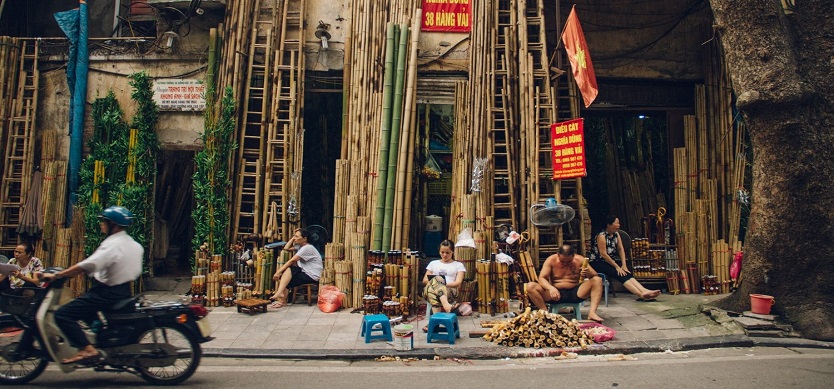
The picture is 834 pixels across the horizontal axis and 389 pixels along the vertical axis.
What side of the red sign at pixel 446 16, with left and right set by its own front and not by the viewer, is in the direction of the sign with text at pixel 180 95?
right

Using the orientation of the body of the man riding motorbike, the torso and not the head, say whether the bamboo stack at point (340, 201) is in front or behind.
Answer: behind

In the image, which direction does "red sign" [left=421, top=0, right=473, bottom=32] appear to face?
toward the camera

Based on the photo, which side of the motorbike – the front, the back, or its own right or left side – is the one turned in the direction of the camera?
left

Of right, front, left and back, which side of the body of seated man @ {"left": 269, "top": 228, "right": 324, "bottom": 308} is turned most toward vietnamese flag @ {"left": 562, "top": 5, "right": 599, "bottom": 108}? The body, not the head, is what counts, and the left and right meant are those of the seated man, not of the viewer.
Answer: back

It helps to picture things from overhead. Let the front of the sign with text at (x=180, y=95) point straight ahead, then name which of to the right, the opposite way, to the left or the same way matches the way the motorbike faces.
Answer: to the right

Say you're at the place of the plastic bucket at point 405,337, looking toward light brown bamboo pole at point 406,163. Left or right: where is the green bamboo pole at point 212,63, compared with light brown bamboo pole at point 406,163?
left

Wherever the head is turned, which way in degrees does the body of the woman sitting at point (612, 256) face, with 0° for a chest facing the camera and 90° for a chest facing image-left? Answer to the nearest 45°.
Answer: approximately 315°

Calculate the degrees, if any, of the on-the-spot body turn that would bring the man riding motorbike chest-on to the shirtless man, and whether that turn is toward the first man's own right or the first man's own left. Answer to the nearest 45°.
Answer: approximately 180°

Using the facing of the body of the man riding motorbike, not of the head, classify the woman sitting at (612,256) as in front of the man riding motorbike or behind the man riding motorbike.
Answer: behind

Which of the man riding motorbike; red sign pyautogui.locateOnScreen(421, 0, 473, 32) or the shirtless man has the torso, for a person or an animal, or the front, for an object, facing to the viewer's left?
the man riding motorbike
